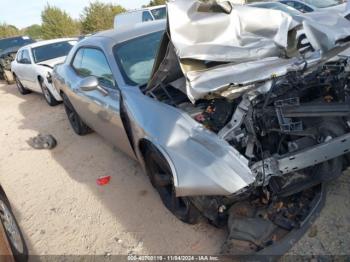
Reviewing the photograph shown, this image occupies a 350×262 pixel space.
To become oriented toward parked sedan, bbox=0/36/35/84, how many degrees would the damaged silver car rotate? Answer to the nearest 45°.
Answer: approximately 180°

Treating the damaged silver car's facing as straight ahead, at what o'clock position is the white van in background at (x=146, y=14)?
The white van in background is roughly at 7 o'clock from the damaged silver car.

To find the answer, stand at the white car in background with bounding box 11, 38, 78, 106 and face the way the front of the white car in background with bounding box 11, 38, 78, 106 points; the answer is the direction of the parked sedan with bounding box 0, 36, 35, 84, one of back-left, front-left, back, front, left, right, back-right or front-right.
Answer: back-left

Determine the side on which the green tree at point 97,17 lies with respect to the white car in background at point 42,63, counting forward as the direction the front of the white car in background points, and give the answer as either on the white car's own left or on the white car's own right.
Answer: on the white car's own left

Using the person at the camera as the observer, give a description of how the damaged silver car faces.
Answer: facing the viewer and to the right of the viewer

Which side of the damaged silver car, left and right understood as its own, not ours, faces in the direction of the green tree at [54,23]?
back

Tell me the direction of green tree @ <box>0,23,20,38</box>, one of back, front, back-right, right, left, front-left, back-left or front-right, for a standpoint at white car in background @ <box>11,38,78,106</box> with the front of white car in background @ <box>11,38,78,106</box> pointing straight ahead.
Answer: back-left

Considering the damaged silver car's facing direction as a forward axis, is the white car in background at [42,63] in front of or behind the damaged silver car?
behind
